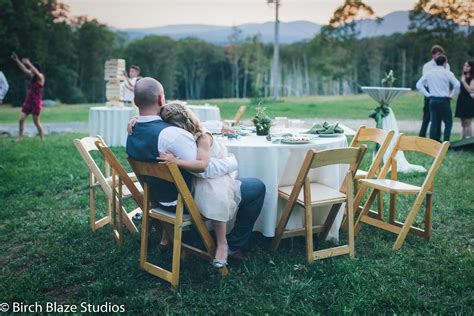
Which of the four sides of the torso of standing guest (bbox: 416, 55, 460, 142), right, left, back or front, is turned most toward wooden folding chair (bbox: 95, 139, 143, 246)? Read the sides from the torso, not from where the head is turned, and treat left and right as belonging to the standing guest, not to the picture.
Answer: back

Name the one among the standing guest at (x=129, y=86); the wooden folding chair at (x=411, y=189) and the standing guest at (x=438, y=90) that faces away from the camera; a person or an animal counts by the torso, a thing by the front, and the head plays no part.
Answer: the standing guest at (x=438, y=90)

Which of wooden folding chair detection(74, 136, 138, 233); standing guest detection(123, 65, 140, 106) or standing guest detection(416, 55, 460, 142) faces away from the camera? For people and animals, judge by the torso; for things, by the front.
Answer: standing guest detection(416, 55, 460, 142)

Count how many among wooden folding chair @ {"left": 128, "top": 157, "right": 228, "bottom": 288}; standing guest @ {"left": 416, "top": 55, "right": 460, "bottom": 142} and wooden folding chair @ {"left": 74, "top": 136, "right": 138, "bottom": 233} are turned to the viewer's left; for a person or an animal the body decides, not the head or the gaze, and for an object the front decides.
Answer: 0

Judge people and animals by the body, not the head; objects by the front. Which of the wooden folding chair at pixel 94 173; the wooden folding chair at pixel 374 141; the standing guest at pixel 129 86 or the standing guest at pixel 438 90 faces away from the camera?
the standing guest at pixel 438 90

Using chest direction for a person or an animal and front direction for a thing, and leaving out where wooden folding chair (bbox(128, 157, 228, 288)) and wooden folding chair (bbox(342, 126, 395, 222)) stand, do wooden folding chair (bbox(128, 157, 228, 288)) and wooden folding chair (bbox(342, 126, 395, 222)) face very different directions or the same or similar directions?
very different directions

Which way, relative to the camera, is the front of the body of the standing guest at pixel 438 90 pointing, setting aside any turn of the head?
away from the camera

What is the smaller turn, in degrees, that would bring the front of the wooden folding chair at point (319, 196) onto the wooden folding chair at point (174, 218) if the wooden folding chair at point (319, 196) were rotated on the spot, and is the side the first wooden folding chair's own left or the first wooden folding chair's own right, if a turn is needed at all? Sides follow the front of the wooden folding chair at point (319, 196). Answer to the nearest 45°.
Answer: approximately 90° to the first wooden folding chair's own left

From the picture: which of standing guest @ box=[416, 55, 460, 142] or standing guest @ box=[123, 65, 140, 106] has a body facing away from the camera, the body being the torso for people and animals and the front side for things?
standing guest @ box=[416, 55, 460, 142]

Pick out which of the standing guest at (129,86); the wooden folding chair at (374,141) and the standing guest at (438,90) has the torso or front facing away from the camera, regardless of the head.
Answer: the standing guest at (438,90)
